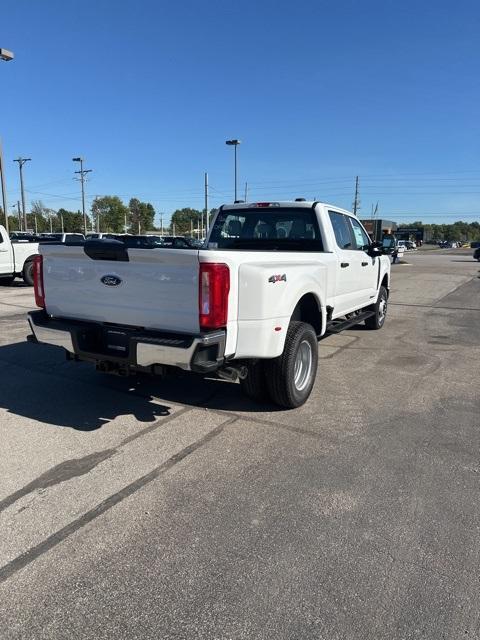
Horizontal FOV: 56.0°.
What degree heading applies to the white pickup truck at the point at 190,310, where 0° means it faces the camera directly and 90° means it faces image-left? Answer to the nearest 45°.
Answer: approximately 225°

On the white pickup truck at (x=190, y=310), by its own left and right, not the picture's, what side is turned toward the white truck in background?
left
